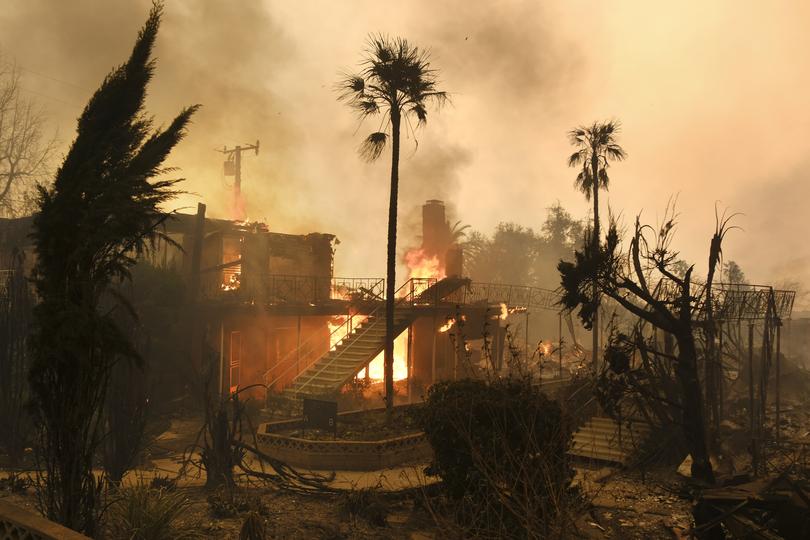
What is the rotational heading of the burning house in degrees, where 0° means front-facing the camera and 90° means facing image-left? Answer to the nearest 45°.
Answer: approximately 0°

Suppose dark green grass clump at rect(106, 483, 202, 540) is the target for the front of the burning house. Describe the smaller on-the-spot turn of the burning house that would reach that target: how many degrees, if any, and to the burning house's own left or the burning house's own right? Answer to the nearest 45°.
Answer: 0° — it already faces it

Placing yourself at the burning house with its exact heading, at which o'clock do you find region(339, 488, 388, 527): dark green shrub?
The dark green shrub is roughly at 12 o'clock from the burning house.

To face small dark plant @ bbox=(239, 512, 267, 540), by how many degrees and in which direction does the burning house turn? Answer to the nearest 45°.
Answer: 0° — it already faces it
